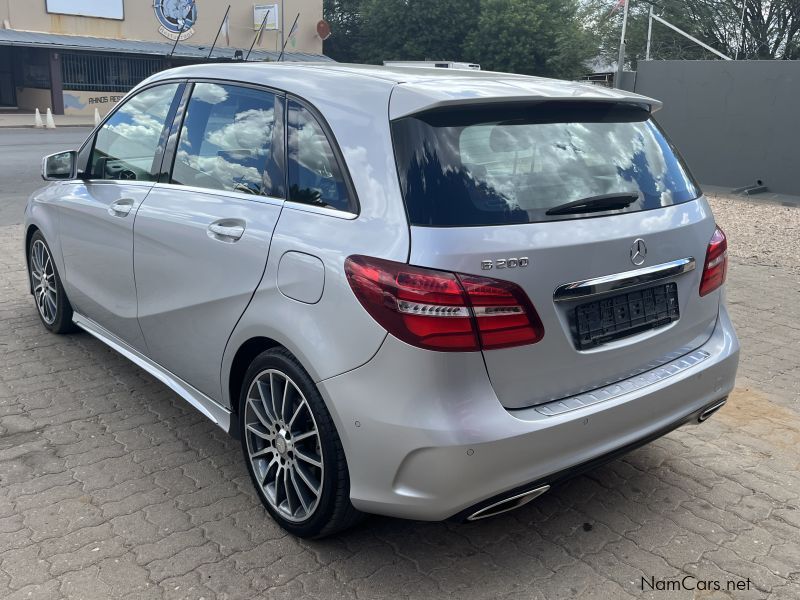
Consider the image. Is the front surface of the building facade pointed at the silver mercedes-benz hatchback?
yes

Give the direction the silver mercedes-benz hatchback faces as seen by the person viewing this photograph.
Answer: facing away from the viewer and to the left of the viewer

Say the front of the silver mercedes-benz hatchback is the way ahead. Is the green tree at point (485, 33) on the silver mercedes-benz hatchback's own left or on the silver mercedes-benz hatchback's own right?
on the silver mercedes-benz hatchback's own right

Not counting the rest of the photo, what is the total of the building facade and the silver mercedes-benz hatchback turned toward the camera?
1

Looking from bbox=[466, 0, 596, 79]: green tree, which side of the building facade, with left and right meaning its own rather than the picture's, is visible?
left

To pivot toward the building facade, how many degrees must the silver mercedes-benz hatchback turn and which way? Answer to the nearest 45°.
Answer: approximately 45° to its right

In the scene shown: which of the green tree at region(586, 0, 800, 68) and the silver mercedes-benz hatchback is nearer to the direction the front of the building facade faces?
the silver mercedes-benz hatchback

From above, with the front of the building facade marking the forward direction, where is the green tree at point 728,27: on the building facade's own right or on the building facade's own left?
on the building facade's own left

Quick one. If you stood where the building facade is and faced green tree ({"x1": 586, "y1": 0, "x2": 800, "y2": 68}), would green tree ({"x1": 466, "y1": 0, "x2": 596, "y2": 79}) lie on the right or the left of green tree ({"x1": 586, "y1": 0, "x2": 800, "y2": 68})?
left

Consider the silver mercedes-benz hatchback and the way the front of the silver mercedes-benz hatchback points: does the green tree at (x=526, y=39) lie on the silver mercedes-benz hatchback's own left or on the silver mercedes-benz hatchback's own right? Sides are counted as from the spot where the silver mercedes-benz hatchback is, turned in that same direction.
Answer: on the silver mercedes-benz hatchback's own right

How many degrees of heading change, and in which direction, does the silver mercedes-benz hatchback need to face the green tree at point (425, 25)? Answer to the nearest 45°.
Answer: approximately 45° to its right

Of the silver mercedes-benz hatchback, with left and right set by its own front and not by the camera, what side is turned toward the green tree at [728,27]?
right

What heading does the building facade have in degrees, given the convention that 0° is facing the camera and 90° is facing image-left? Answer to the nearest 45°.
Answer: approximately 0°
